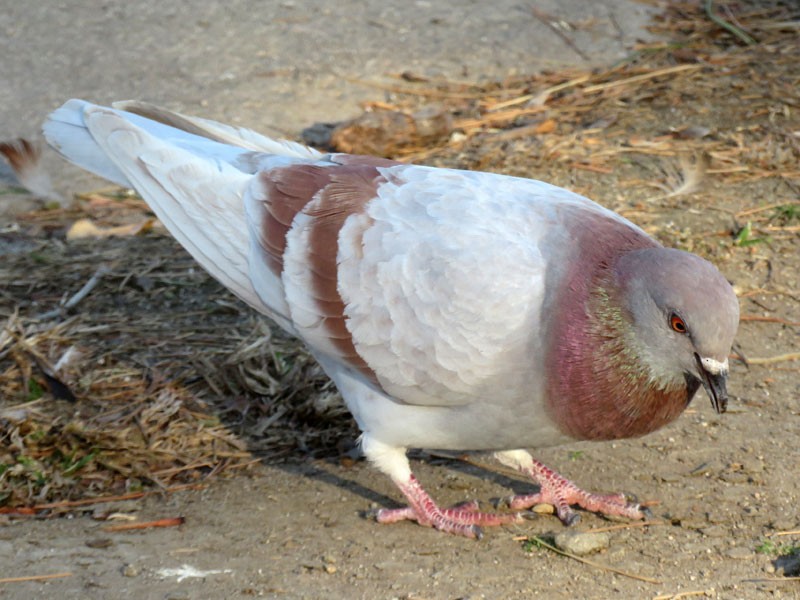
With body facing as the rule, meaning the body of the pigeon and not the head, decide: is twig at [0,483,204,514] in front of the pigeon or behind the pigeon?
behind

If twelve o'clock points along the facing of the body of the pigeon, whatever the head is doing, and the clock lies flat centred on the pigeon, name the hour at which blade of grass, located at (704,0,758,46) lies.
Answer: The blade of grass is roughly at 10 o'clock from the pigeon.

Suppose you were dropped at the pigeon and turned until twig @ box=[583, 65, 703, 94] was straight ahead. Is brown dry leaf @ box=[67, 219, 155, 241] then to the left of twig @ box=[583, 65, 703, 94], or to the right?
left

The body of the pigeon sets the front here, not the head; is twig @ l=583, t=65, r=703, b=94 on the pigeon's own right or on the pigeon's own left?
on the pigeon's own left

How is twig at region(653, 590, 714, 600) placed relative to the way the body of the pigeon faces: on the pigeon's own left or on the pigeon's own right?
on the pigeon's own right

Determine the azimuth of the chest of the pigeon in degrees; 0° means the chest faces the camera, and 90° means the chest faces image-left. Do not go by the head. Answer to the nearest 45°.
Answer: approximately 270°

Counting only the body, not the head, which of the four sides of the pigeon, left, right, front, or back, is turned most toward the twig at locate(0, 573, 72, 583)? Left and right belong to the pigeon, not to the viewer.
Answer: back

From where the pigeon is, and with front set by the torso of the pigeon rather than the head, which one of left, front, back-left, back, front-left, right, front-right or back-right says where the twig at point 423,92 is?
left

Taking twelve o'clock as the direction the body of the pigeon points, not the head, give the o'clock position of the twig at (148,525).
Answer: The twig is roughly at 6 o'clock from the pigeon.

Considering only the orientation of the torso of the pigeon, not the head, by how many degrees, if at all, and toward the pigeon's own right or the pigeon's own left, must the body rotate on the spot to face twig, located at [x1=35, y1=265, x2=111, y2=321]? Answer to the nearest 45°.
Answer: approximately 135° to the pigeon's own left
